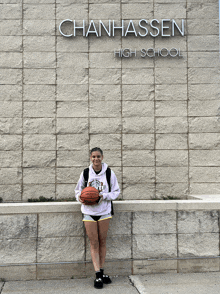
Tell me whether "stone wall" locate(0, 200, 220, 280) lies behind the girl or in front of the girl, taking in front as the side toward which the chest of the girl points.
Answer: behind

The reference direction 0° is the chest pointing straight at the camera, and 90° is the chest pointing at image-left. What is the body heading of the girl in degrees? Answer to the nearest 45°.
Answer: approximately 0°
